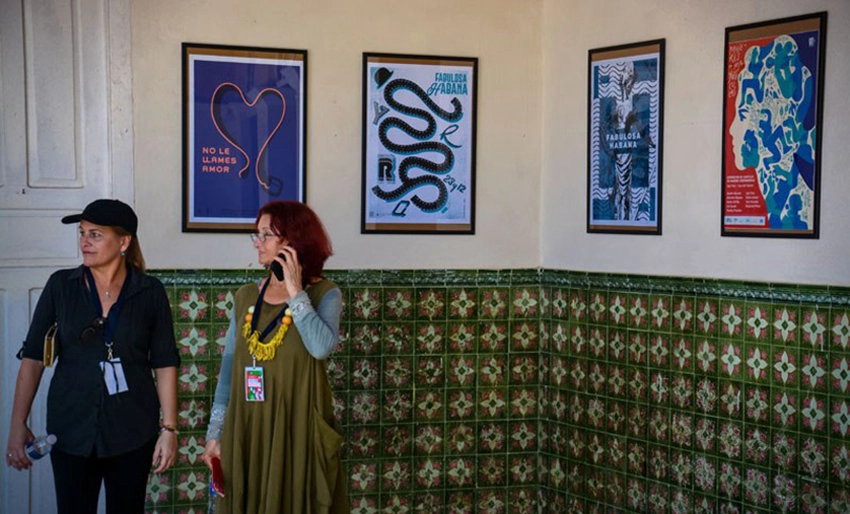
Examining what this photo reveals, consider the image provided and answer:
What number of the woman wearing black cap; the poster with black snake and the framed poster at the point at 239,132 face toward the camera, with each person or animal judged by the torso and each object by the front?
3

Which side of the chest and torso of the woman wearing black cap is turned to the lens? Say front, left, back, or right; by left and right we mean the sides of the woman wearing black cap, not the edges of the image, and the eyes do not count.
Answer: front

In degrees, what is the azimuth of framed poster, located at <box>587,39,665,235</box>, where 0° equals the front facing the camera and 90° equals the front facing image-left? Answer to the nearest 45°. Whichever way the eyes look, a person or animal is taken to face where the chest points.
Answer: approximately 45°

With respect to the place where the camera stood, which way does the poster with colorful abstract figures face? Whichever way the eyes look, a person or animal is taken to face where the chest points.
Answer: facing the viewer and to the left of the viewer

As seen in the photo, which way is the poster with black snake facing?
toward the camera

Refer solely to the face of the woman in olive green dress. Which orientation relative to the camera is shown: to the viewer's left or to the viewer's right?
to the viewer's left

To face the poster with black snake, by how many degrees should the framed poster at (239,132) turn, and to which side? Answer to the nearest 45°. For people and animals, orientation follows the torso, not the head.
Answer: approximately 90° to its left

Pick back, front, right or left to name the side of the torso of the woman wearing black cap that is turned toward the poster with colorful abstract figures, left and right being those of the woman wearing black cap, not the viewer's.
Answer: left

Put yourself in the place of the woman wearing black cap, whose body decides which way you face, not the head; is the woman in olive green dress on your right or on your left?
on your left

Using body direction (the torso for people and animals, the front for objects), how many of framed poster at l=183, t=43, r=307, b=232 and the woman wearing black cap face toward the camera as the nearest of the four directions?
2

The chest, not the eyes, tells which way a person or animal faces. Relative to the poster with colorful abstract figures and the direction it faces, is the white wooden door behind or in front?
in front

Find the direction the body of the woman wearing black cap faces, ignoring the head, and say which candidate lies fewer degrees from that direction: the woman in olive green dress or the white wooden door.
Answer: the woman in olive green dress
